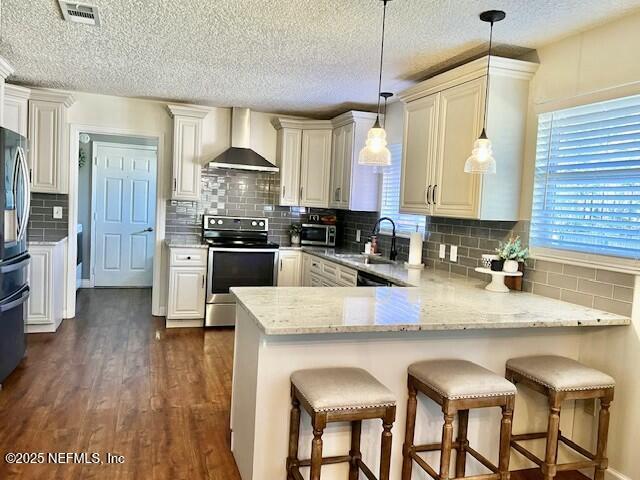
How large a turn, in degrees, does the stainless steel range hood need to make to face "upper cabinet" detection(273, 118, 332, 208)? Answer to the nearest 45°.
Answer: approximately 90° to its left

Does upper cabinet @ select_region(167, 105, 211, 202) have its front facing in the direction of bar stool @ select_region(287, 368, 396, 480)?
yes

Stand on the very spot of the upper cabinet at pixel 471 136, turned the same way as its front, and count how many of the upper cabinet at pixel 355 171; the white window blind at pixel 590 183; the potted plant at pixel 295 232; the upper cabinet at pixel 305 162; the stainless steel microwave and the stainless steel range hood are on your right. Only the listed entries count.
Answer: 5

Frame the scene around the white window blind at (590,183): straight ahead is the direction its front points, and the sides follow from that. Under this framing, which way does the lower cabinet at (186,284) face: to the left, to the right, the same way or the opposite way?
to the left

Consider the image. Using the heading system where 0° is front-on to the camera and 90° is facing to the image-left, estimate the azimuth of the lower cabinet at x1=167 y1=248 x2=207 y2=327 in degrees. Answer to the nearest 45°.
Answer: approximately 0°

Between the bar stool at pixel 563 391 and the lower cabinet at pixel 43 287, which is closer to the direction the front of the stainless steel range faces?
the bar stool

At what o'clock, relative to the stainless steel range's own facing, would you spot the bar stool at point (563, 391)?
The bar stool is roughly at 11 o'clock from the stainless steel range.

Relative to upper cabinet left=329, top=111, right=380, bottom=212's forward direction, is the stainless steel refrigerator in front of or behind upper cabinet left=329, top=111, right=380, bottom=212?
in front

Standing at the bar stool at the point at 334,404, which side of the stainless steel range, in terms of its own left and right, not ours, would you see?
front
